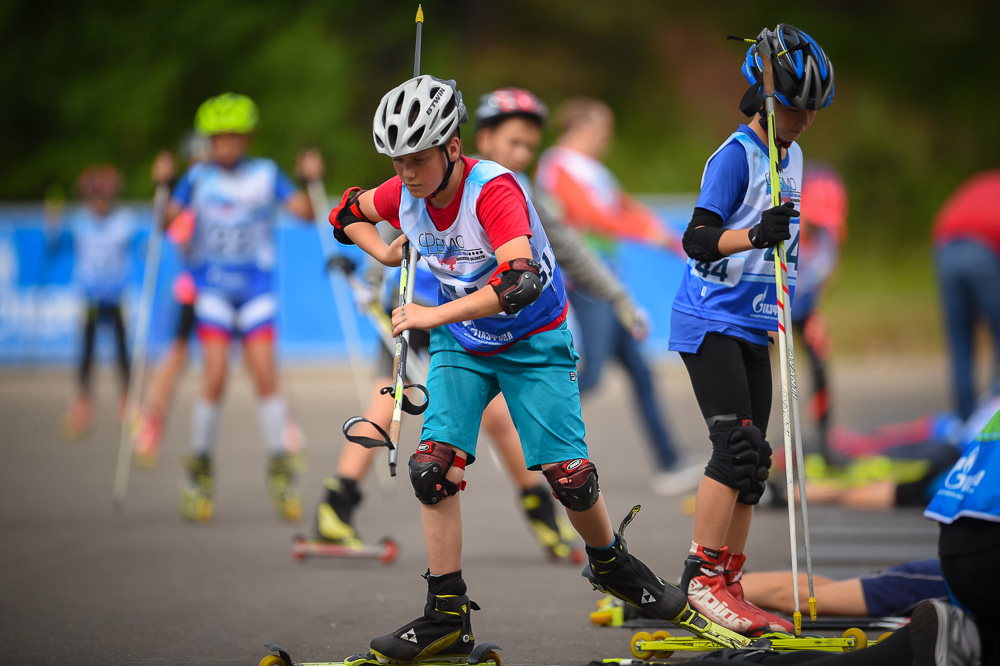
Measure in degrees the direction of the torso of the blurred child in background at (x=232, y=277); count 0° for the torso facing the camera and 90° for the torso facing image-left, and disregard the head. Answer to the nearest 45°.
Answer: approximately 0°

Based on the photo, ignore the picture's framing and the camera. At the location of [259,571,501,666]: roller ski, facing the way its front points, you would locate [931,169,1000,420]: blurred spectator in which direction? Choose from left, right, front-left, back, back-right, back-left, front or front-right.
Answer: back-right

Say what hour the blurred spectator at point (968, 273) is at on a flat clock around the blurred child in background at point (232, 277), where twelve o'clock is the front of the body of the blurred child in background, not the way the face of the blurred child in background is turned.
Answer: The blurred spectator is roughly at 9 o'clock from the blurred child in background.

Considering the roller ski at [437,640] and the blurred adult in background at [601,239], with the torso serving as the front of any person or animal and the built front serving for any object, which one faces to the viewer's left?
the roller ski

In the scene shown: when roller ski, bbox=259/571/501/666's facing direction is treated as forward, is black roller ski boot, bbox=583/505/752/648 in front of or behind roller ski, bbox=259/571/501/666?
behind

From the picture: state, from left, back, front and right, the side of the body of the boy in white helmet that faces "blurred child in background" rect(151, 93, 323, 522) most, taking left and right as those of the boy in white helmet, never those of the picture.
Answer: right

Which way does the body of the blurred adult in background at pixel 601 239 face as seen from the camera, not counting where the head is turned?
to the viewer's right

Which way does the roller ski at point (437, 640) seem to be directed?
to the viewer's left

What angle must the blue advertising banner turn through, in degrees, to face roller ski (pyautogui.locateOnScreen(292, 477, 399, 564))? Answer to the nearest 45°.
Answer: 0° — it already faces it

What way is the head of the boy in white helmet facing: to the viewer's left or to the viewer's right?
to the viewer's left

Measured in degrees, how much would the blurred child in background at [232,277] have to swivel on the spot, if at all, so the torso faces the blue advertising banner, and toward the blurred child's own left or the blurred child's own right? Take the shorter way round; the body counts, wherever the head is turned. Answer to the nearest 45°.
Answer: approximately 180°

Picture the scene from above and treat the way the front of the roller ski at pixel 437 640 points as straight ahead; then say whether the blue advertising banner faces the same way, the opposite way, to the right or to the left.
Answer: to the left
